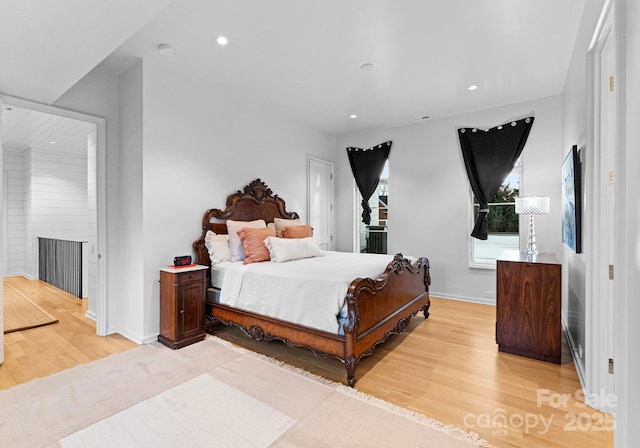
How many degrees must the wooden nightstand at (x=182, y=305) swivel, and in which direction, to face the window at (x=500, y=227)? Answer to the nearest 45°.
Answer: approximately 45° to its left

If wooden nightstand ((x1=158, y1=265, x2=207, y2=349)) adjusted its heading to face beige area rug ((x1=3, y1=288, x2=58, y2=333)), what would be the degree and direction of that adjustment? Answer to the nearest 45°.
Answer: approximately 180°

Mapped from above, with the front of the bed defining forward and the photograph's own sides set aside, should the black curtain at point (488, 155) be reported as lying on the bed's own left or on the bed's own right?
on the bed's own left

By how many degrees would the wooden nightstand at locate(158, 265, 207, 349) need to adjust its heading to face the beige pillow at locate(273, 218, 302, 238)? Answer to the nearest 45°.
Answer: approximately 90° to its left

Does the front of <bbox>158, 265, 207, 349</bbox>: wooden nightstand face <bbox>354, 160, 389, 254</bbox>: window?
no

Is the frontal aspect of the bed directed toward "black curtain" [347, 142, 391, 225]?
no

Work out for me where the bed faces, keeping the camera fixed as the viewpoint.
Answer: facing the viewer and to the right of the viewer

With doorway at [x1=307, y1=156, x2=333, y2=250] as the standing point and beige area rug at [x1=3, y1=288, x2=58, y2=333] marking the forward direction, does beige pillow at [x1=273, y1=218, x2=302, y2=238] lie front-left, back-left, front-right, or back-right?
front-left

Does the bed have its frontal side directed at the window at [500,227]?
no

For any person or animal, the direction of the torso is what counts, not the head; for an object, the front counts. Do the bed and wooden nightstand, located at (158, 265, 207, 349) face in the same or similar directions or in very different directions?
same or similar directions

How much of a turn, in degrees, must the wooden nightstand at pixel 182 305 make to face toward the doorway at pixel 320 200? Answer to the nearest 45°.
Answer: approximately 90° to its left

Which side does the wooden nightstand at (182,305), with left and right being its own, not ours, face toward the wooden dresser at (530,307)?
front

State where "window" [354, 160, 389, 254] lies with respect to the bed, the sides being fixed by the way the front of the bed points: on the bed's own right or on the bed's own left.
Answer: on the bed's own left

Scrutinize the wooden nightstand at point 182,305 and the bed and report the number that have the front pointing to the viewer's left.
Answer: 0

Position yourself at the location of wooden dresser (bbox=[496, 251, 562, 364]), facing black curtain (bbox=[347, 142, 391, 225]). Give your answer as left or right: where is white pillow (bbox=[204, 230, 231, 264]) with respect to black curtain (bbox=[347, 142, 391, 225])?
left

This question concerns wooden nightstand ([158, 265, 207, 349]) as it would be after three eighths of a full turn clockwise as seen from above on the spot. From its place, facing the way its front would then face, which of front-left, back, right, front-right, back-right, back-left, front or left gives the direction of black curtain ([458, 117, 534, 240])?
back
